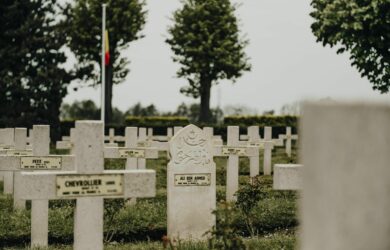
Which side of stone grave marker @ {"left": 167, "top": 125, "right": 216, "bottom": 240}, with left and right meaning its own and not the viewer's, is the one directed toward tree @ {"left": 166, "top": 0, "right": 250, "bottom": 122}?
back

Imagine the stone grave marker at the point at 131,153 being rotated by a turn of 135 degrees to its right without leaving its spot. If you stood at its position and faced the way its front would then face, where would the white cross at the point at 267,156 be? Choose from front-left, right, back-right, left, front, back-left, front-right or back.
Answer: right

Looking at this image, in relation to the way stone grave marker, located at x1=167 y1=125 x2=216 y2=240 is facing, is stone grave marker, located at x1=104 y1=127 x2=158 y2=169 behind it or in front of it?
behind

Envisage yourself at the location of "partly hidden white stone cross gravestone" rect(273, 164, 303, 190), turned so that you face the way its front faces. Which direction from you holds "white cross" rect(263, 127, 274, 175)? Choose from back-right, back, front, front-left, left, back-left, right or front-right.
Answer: back

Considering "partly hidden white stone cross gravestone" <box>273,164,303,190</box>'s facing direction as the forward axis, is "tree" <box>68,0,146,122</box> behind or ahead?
behind

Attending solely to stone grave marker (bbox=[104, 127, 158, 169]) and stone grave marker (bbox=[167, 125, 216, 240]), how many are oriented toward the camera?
2

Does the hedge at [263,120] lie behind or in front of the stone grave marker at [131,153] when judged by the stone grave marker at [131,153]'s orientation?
behind

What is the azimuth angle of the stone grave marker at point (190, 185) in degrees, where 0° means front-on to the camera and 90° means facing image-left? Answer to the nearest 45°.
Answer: approximately 0°

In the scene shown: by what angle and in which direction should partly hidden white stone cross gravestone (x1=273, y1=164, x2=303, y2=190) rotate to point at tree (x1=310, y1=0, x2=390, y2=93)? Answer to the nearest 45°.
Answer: approximately 180°

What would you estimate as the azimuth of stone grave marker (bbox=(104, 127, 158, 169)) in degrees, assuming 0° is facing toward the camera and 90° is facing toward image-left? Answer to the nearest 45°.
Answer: approximately 0°

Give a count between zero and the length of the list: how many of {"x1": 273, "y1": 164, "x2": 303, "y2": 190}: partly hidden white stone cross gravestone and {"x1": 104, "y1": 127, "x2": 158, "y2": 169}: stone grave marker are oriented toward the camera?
2
